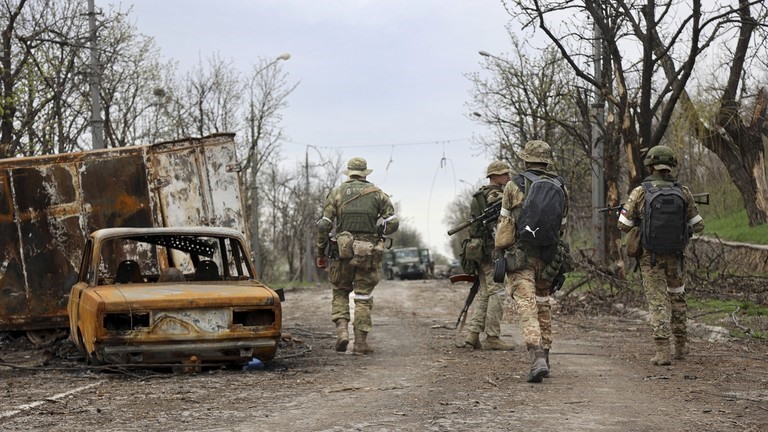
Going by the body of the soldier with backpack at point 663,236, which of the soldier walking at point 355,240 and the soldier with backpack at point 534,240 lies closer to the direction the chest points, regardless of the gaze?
the soldier walking

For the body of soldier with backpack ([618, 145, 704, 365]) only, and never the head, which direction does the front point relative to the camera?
away from the camera

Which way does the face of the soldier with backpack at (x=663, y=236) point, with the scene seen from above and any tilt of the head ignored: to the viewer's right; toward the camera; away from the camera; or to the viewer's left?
away from the camera

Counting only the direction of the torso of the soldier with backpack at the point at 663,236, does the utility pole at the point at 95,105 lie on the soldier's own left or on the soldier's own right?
on the soldier's own left

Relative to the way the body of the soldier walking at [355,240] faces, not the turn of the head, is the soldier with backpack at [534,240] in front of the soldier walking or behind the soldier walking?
behind

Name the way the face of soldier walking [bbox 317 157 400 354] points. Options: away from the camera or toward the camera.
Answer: away from the camera

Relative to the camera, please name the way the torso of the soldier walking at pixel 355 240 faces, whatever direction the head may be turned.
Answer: away from the camera

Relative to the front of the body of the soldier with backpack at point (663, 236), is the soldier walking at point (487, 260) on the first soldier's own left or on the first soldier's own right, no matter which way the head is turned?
on the first soldier's own left

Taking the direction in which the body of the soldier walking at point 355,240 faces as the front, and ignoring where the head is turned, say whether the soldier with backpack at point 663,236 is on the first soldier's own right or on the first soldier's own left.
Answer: on the first soldier's own right

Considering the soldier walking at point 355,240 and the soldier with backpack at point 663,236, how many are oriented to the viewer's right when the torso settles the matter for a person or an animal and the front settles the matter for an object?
0

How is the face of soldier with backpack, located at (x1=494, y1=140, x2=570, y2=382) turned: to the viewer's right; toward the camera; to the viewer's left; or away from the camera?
away from the camera
